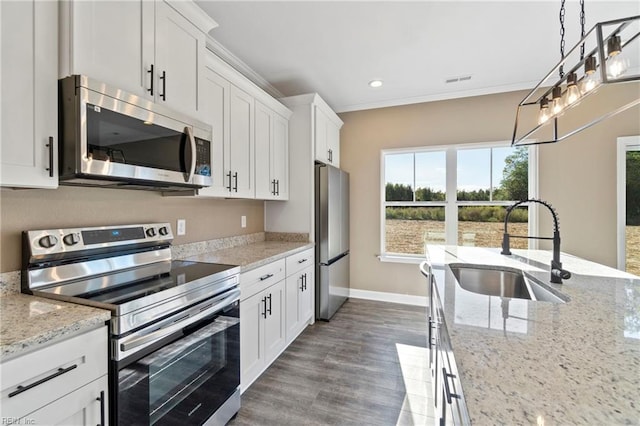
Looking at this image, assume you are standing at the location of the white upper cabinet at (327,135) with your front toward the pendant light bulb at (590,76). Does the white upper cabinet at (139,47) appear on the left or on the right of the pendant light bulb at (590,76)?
right

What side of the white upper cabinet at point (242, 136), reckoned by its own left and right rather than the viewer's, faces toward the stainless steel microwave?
right

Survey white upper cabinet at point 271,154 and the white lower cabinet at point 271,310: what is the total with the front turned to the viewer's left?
0

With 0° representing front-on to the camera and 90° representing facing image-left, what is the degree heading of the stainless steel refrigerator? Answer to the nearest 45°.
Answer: approximately 270°

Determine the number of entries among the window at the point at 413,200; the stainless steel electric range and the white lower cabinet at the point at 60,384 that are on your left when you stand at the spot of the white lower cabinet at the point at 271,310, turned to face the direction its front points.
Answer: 1

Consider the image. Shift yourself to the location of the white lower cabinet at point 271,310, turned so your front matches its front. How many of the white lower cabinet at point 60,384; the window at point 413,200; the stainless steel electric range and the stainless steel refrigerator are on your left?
2

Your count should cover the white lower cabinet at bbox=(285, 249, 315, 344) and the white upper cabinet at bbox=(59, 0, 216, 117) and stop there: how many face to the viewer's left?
0

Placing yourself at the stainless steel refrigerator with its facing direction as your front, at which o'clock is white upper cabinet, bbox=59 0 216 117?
The white upper cabinet is roughly at 4 o'clock from the stainless steel refrigerator.

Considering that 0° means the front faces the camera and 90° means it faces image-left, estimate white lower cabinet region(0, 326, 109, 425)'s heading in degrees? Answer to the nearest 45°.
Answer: approximately 315°
